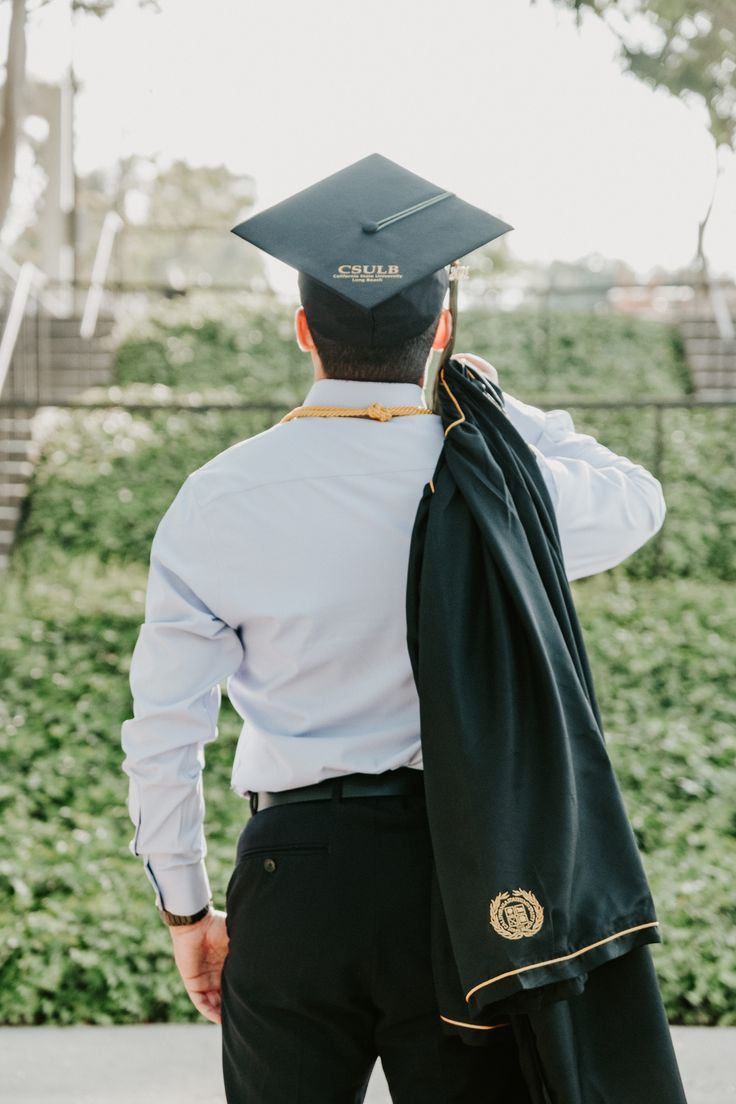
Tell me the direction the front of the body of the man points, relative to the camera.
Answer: away from the camera

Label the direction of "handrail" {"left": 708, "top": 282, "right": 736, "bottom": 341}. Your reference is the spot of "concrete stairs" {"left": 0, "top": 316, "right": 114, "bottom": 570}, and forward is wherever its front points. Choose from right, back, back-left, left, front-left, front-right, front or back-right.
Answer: left

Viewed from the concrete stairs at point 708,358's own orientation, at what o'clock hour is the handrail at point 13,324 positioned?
The handrail is roughly at 2 o'clock from the concrete stairs.

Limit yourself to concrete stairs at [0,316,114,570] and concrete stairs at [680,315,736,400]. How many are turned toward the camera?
2

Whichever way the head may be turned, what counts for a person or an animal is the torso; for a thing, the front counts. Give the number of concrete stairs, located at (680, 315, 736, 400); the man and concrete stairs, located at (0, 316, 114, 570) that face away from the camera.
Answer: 1

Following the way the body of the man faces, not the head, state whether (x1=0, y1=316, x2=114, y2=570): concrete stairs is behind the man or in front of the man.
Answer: in front

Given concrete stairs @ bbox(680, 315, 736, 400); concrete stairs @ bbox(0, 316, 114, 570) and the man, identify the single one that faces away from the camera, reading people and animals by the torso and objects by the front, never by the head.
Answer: the man

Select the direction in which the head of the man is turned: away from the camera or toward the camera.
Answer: away from the camera

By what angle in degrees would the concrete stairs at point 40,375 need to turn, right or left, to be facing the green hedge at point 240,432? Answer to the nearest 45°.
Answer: approximately 45° to its left

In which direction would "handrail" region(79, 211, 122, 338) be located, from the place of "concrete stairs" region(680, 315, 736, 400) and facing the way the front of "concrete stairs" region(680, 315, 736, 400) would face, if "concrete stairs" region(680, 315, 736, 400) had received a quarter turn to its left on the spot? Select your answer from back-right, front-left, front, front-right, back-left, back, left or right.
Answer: back

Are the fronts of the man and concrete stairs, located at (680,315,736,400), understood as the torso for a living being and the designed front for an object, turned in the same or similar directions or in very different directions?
very different directions

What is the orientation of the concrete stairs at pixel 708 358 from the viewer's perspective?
toward the camera

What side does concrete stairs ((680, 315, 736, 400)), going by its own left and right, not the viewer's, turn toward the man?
front

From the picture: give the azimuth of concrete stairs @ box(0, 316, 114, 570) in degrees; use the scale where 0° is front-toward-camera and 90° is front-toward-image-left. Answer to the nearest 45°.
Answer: approximately 0°

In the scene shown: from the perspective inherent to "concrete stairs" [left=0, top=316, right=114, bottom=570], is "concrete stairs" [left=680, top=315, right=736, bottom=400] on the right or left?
on its left

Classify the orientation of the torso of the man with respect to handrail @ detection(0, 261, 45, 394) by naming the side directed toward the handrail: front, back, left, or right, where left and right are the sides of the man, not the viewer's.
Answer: front
